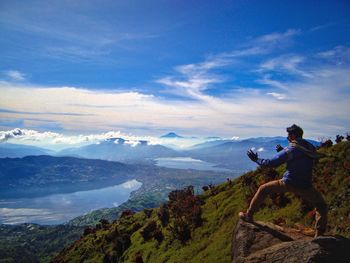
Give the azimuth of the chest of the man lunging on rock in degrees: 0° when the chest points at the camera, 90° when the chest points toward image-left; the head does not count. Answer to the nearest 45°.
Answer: approximately 135°
